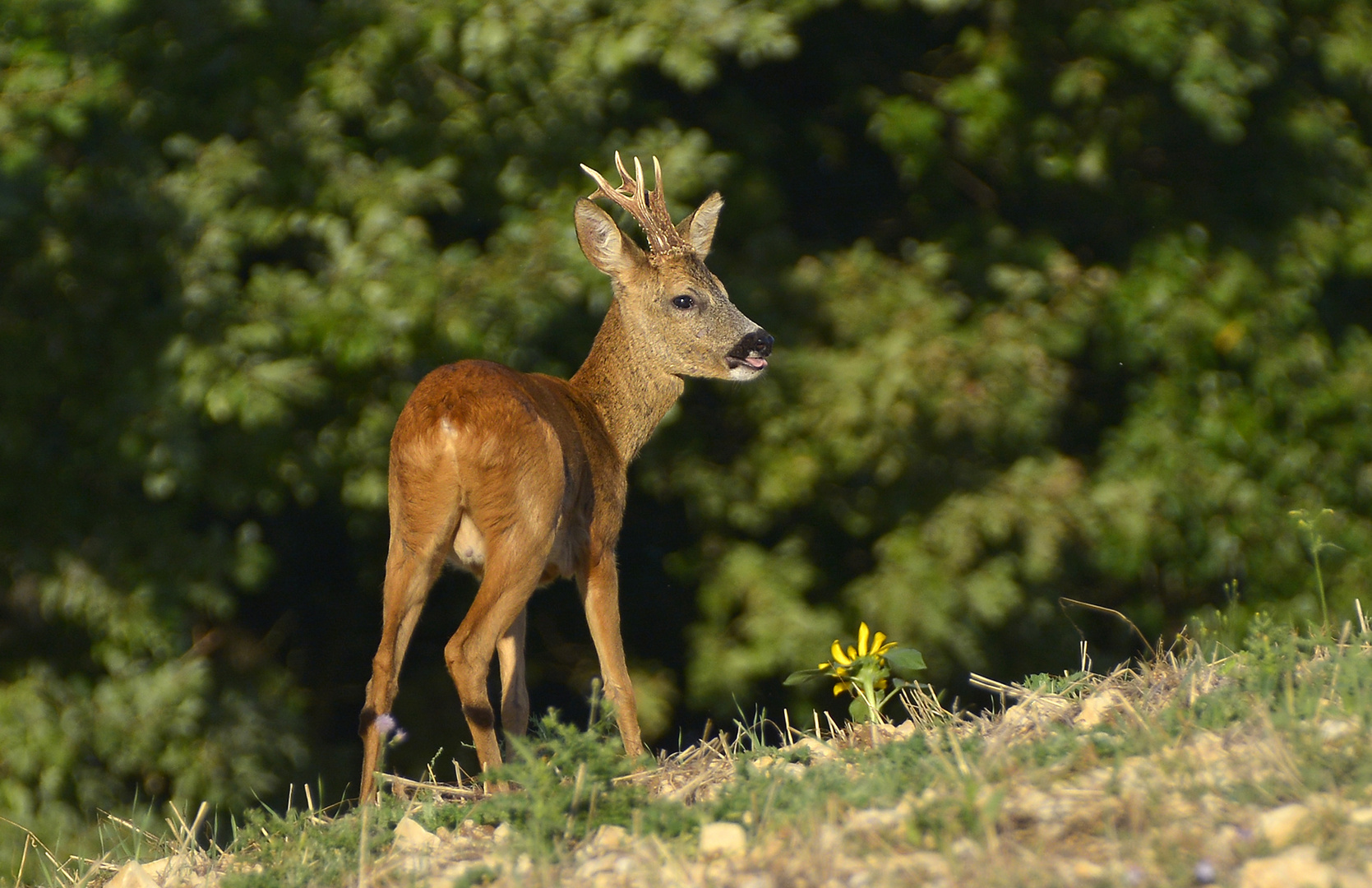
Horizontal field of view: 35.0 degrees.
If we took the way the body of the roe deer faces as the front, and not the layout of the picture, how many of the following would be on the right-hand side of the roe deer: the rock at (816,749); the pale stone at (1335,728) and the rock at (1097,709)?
3

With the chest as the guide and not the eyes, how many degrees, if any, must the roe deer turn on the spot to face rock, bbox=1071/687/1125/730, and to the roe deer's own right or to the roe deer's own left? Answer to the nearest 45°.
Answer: approximately 90° to the roe deer's own right

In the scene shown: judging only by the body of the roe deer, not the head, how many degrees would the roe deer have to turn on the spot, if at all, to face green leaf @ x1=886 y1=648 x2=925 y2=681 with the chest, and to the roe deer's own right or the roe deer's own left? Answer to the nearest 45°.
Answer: approximately 90° to the roe deer's own right

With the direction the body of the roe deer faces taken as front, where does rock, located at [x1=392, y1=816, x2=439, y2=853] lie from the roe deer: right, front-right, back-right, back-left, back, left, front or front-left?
back-right

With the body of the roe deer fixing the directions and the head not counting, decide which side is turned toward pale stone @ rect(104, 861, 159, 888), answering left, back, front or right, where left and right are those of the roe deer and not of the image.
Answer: back

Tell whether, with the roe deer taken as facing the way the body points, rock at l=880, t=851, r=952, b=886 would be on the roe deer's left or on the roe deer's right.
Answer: on the roe deer's right

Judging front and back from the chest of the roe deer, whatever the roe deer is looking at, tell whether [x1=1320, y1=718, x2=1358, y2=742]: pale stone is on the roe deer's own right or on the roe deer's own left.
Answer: on the roe deer's own right

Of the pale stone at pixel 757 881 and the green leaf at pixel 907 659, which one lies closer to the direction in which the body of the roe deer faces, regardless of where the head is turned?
the green leaf

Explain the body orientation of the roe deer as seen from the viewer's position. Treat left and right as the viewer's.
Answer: facing away from the viewer and to the right of the viewer

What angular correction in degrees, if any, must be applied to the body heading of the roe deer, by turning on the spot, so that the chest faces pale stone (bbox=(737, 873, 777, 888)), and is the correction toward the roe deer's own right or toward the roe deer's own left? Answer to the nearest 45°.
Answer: approximately 135° to the roe deer's own right

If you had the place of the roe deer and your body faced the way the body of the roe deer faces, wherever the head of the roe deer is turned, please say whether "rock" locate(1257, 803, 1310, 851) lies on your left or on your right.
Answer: on your right
